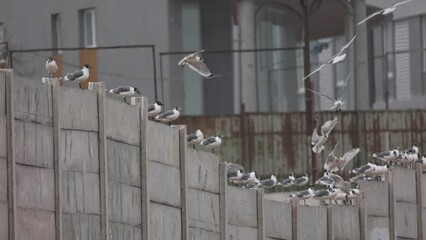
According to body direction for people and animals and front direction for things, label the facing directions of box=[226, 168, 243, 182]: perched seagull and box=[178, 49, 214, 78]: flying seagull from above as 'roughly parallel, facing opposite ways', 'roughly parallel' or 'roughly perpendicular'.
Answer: roughly parallel

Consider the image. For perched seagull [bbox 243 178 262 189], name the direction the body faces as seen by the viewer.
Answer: to the viewer's right
